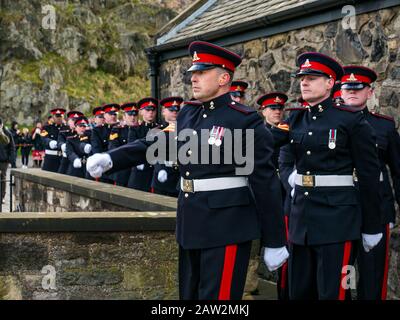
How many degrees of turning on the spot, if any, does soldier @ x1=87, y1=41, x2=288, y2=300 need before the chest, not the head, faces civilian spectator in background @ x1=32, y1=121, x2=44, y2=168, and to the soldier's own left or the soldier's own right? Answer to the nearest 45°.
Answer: approximately 135° to the soldier's own right

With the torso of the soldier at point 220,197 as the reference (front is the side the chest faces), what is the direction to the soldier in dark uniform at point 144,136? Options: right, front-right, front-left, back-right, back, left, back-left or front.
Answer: back-right

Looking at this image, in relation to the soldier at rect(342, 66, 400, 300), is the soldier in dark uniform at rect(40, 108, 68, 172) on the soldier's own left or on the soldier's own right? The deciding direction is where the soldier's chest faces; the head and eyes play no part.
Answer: on the soldier's own right

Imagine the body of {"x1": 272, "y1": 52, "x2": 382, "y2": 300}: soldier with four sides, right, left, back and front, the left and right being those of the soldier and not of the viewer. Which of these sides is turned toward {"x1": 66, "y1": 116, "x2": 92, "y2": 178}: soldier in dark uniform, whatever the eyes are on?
right

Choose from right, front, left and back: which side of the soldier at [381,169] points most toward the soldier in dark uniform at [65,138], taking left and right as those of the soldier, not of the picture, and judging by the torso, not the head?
right

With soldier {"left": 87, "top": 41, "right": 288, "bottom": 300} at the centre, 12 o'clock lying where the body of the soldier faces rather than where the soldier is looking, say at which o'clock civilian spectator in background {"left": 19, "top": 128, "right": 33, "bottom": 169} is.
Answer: The civilian spectator in background is roughly at 4 o'clock from the soldier.

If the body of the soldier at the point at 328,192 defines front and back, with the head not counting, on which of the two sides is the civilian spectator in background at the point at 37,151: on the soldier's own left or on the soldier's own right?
on the soldier's own right

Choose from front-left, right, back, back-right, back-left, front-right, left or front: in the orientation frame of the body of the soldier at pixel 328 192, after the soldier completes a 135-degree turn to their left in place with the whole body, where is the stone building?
left

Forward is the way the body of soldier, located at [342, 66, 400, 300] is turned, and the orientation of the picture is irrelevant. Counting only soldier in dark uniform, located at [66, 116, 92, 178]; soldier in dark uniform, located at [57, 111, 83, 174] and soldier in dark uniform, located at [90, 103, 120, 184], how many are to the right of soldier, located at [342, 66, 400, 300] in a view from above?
3
